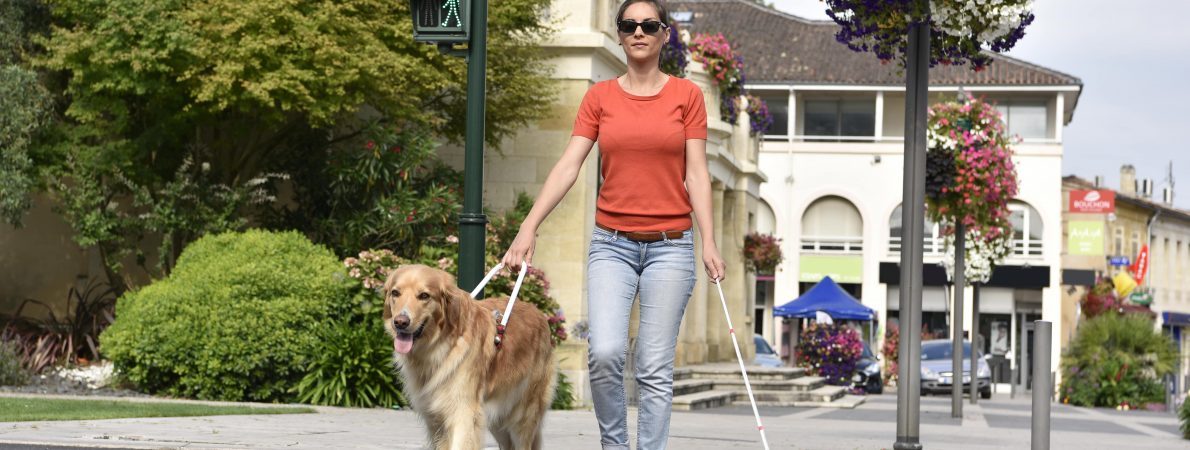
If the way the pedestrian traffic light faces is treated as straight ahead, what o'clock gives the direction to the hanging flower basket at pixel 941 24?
The hanging flower basket is roughly at 9 o'clock from the pedestrian traffic light.

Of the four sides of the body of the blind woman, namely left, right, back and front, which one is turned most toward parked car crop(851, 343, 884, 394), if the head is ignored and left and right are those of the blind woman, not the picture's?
back

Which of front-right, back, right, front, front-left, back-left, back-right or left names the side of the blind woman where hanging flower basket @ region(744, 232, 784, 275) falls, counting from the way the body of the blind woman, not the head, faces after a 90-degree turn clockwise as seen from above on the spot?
right

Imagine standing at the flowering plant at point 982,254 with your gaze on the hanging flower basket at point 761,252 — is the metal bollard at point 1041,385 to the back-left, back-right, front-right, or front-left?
back-left

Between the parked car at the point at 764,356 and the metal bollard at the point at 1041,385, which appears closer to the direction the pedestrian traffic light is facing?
the metal bollard

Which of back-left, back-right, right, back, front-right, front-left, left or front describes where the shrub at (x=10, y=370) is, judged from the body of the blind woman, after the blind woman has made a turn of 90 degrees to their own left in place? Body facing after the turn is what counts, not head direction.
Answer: back-left

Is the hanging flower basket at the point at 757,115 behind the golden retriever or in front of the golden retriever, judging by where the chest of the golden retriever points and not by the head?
behind

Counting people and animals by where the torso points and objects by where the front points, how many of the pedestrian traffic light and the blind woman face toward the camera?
2

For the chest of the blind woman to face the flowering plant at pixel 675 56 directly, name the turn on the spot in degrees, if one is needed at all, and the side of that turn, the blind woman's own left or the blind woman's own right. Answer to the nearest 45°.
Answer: approximately 180°

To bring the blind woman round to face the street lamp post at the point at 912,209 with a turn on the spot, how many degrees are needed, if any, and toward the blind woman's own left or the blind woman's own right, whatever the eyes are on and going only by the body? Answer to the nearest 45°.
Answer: approximately 135° to the blind woman's own left

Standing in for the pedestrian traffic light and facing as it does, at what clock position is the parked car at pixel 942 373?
The parked car is roughly at 7 o'clock from the pedestrian traffic light.
